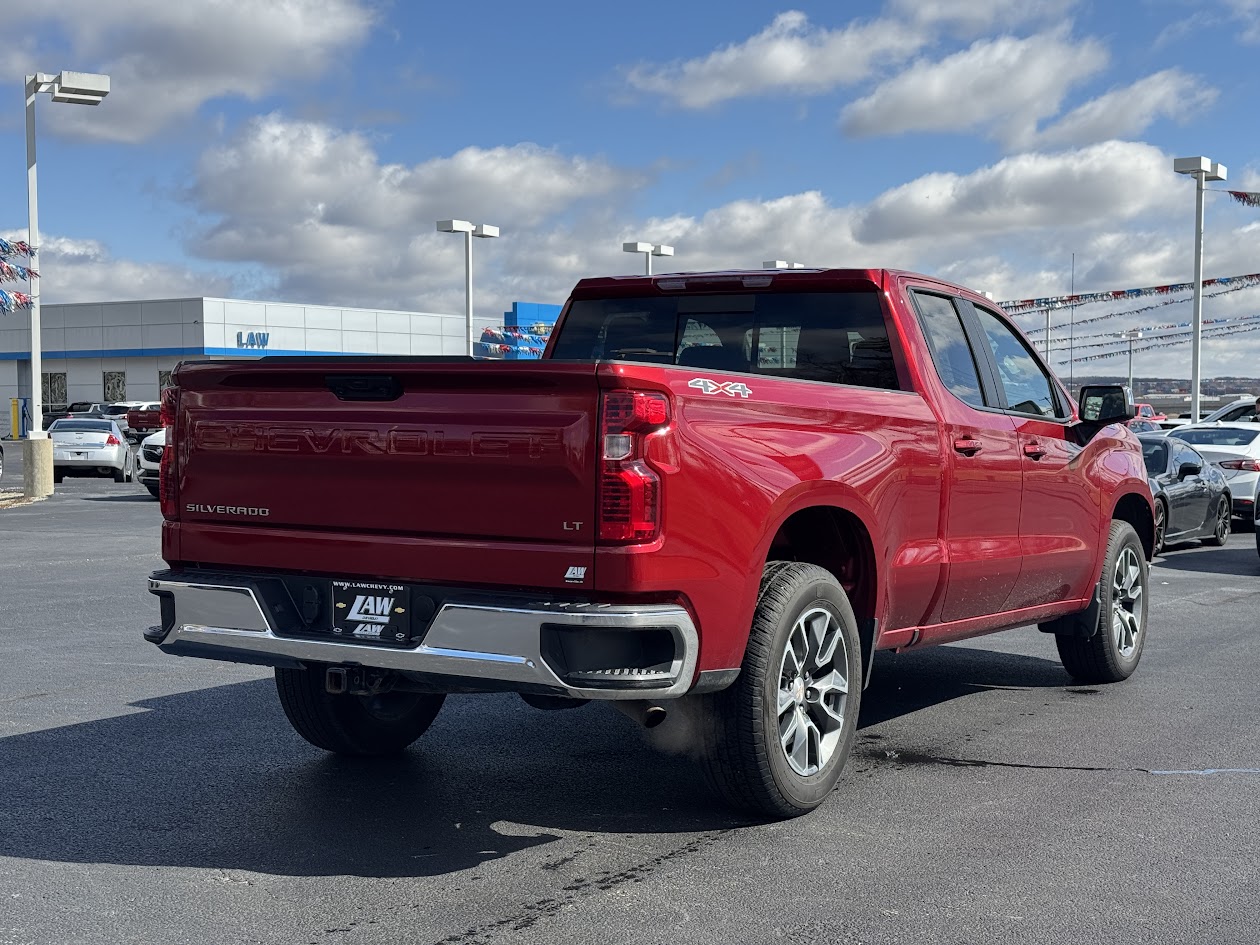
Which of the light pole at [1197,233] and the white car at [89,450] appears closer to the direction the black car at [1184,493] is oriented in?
the white car

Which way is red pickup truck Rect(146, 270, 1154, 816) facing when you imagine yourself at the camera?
facing away from the viewer and to the right of the viewer

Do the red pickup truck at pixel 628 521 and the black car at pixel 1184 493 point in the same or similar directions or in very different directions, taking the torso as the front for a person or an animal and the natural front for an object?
very different directions

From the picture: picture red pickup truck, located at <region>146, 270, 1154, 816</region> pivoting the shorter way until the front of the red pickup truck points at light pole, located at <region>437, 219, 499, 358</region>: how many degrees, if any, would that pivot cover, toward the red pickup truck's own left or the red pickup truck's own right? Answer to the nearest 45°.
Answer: approximately 45° to the red pickup truck's own left

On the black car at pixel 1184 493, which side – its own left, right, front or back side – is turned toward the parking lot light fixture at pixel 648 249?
right

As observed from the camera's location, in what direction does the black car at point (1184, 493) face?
facing the viewer and to the left of the viewer

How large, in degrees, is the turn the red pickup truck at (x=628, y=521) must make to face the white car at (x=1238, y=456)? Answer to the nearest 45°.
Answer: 0° — it already faces it

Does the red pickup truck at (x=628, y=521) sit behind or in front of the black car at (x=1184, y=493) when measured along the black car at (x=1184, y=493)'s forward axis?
in front

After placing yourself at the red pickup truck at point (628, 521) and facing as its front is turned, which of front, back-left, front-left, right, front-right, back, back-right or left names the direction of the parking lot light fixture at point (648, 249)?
front-left

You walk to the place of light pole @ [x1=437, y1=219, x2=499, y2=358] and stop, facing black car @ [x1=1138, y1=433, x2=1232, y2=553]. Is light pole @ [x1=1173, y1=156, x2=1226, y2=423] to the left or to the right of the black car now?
left

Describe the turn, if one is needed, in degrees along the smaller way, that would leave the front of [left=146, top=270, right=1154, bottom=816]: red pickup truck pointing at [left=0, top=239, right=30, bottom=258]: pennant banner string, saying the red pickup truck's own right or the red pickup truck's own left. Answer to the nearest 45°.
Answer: approximately 90° to the red pickup truck's own left
